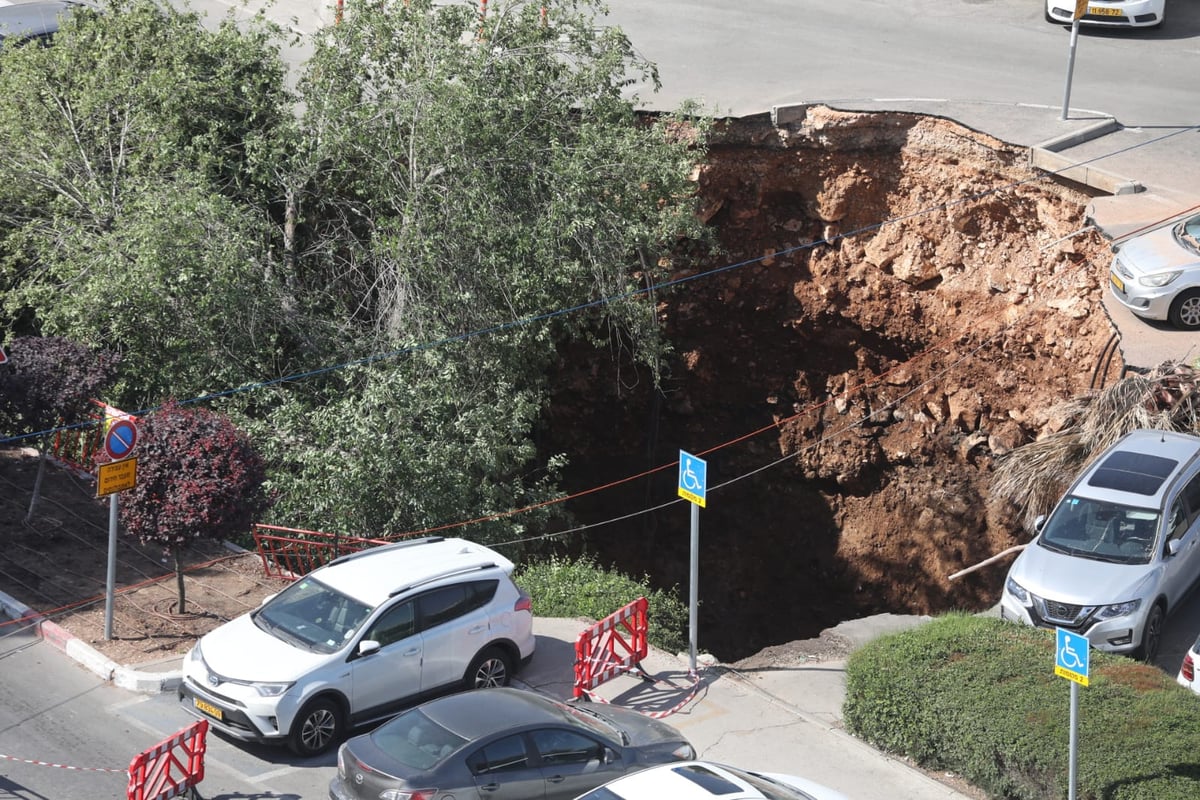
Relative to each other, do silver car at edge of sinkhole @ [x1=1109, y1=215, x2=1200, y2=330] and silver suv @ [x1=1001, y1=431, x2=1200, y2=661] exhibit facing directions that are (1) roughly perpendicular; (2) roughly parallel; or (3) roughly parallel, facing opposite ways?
roughly parallel

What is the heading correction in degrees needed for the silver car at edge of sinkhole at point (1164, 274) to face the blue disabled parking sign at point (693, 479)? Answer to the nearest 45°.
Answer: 0° — it already faces it

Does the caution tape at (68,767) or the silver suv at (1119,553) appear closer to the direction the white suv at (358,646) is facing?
the caution tape

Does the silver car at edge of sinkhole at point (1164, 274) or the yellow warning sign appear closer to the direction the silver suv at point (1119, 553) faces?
the yellow warning sign

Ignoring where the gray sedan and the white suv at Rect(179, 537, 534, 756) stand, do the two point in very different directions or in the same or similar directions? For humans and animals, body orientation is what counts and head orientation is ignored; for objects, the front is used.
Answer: very different directions

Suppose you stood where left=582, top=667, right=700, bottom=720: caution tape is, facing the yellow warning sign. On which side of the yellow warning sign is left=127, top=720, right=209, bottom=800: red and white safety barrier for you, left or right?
left

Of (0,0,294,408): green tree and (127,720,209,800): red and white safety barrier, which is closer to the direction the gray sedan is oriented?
the green tree

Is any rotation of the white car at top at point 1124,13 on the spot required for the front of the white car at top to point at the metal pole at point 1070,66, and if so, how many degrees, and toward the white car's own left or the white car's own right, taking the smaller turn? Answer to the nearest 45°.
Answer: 0° — it already faces it

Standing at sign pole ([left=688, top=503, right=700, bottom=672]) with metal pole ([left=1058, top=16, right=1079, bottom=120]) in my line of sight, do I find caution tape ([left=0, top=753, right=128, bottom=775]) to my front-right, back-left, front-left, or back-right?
back-left

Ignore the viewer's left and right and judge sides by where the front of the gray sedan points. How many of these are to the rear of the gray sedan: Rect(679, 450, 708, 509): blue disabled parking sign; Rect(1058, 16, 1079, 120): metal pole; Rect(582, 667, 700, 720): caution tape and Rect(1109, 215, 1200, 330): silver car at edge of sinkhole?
0

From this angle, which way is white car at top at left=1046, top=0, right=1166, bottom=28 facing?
toward the camera

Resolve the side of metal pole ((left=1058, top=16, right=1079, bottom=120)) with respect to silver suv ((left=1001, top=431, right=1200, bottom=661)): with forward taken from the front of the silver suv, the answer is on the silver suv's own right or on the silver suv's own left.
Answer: on the silver suv's own right

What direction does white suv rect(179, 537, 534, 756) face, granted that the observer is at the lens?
facing the viewer and to the left of the viewer

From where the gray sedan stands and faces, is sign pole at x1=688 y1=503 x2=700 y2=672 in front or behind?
in front

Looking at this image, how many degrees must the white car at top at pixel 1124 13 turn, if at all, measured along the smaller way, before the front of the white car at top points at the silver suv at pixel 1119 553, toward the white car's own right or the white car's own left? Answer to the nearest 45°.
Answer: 0° — it already faces it

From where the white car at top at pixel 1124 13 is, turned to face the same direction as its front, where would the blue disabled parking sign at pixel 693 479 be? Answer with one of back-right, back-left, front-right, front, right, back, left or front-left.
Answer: front

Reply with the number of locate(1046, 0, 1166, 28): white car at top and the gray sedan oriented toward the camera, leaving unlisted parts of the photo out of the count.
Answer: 1

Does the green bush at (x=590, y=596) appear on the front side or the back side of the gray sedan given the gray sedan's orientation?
on the front side

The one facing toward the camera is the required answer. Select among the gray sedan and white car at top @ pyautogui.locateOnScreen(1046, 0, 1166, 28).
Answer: the white car at top
